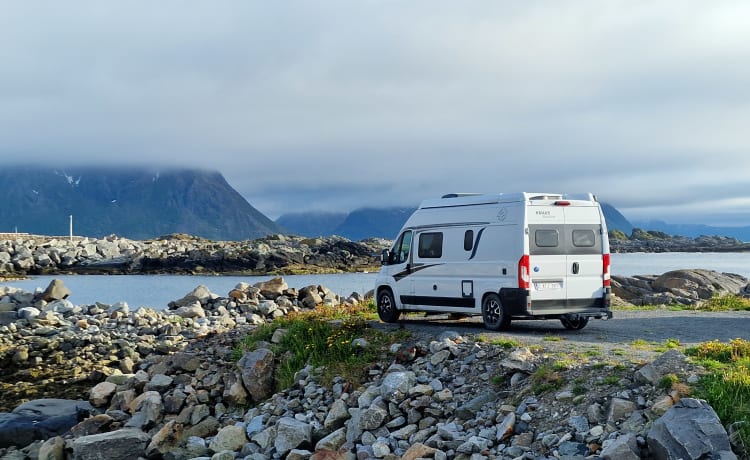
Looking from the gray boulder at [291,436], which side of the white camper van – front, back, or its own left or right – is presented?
left

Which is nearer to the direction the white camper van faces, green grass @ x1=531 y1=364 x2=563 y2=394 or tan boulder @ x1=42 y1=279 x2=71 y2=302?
the tan boulder

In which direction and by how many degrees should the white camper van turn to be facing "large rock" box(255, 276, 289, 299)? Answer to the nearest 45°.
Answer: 0° — it already faces it

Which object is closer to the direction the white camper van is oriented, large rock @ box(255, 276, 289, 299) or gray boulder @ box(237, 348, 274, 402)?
the large rock

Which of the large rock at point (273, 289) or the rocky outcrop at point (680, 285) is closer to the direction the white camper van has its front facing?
the large rock

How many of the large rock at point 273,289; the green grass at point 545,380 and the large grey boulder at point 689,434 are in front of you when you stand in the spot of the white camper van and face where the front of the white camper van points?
1

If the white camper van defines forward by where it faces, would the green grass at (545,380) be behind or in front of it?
behind

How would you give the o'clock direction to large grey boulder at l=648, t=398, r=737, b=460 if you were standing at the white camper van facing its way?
The large grey boulder is roughly at 7 o'clock from the white camper van.

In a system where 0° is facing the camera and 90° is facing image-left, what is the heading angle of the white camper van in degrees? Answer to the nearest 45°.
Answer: approximately 135°

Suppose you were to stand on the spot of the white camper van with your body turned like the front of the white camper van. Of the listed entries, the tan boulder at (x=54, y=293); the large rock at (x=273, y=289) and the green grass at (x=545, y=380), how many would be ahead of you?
2

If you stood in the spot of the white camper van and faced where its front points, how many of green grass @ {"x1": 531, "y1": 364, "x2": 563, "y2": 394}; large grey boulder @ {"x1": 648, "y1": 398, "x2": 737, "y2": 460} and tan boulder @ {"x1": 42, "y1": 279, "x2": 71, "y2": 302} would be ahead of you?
1

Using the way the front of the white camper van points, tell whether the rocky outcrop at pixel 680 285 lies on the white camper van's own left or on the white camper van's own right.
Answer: on the white camper van's own right
